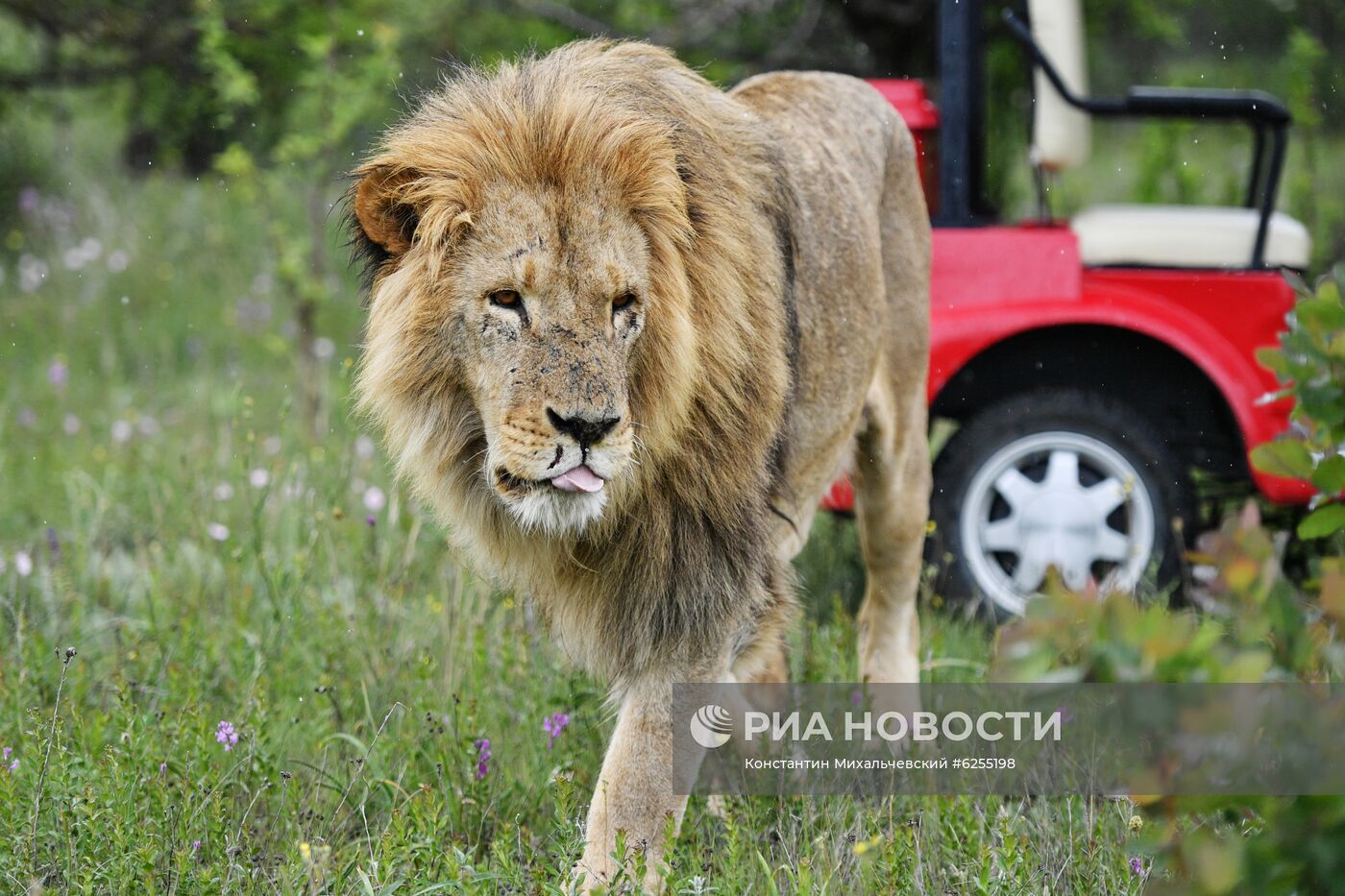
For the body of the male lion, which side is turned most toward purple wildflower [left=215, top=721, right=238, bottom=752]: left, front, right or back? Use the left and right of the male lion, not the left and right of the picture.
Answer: right

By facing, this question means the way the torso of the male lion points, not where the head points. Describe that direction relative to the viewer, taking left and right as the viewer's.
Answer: facing the viewer and to the left of the viewer

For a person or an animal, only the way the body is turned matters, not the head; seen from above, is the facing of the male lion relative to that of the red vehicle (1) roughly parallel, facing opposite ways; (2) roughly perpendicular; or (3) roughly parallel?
roughly perpendicular

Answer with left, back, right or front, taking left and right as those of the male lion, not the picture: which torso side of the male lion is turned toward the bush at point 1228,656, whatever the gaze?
left

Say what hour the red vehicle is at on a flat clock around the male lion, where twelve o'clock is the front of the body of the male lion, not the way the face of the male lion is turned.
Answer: The red vehicle is roughly at 6 o'clock from the male lion.
